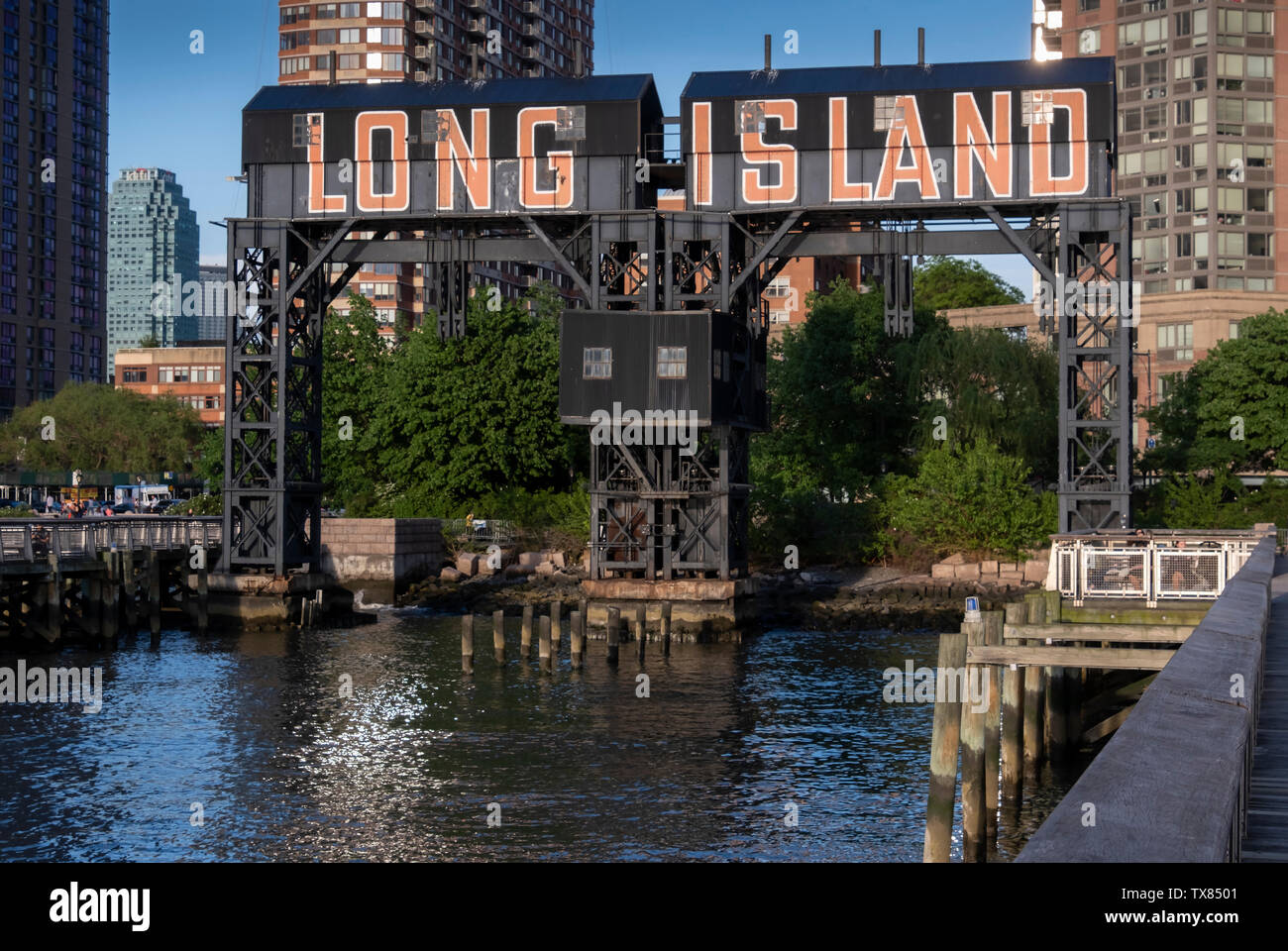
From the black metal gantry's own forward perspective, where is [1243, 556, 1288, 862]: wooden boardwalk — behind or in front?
in front

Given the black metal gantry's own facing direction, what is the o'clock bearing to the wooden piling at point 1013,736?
The wooden piling is roughly at 12 o'clock from the black metal gantry.

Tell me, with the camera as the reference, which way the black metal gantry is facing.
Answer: facing the viewer

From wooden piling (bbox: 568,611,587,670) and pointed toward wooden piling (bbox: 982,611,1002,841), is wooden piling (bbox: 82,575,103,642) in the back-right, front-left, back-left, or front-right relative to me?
back-right

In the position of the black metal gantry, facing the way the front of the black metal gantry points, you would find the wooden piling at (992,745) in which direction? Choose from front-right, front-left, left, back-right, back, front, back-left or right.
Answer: front

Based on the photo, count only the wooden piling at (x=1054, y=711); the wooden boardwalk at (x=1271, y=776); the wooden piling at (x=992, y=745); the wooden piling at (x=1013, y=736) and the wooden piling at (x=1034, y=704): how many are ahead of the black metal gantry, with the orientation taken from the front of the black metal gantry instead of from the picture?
5

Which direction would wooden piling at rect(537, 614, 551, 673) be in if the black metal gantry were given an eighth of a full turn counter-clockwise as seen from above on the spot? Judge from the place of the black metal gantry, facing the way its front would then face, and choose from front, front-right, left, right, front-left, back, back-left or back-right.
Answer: right

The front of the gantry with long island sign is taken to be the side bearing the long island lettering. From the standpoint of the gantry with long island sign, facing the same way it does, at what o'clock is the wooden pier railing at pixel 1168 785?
The wooden pier railing is roughly at 12 o'clock from the gantry with long island sign.

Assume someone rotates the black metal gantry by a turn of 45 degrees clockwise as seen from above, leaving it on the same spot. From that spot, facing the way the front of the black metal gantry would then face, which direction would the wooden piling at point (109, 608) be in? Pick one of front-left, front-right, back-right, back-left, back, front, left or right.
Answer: front-right

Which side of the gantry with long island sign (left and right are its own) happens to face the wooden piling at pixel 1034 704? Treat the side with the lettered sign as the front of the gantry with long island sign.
front

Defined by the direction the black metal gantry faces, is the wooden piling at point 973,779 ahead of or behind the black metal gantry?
ahead

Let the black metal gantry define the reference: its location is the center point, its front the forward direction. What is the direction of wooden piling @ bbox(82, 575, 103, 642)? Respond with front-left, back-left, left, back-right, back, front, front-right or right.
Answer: right

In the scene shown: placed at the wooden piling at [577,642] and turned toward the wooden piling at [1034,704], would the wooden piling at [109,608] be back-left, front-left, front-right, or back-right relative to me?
back-right
